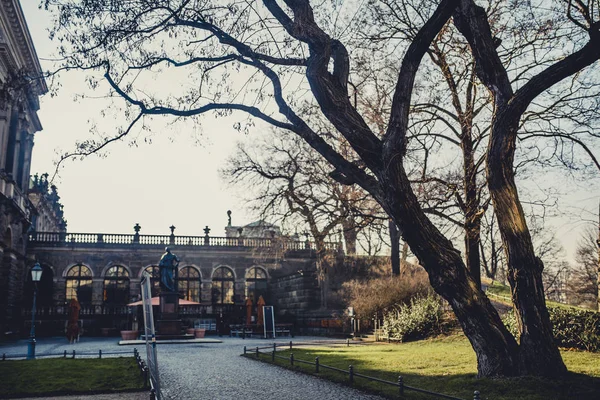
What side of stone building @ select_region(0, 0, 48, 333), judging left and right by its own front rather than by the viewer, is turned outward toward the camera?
right

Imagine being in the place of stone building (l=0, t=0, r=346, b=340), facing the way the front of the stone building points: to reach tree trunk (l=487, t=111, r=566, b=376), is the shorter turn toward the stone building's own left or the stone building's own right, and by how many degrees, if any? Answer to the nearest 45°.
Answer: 0° — it already faces it

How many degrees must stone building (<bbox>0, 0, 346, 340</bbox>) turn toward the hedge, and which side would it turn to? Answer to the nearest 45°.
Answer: approximately 45° to its left

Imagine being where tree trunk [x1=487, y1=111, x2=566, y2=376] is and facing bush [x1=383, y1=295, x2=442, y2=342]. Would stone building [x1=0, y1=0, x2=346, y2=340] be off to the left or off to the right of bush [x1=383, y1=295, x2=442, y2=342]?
left

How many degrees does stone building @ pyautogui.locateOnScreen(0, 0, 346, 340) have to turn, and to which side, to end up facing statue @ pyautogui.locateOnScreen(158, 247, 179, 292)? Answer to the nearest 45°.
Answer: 0° — it already faces it
